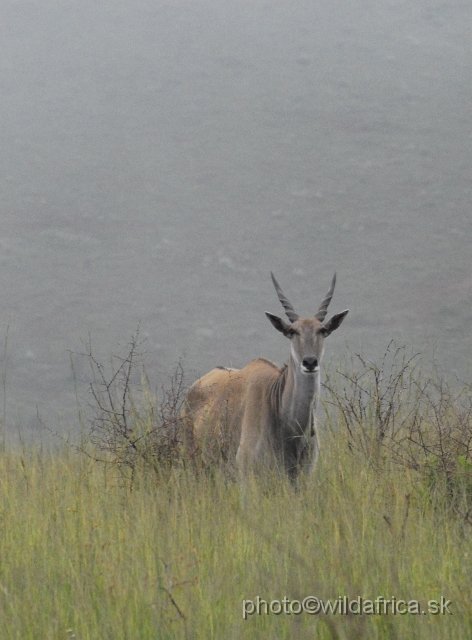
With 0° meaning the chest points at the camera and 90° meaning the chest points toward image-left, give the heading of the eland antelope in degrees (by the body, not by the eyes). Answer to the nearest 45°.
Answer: approximately 315°
